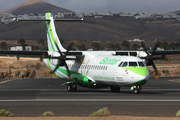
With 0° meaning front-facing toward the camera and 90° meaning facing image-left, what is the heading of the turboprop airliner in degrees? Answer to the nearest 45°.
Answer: approximately 315°
